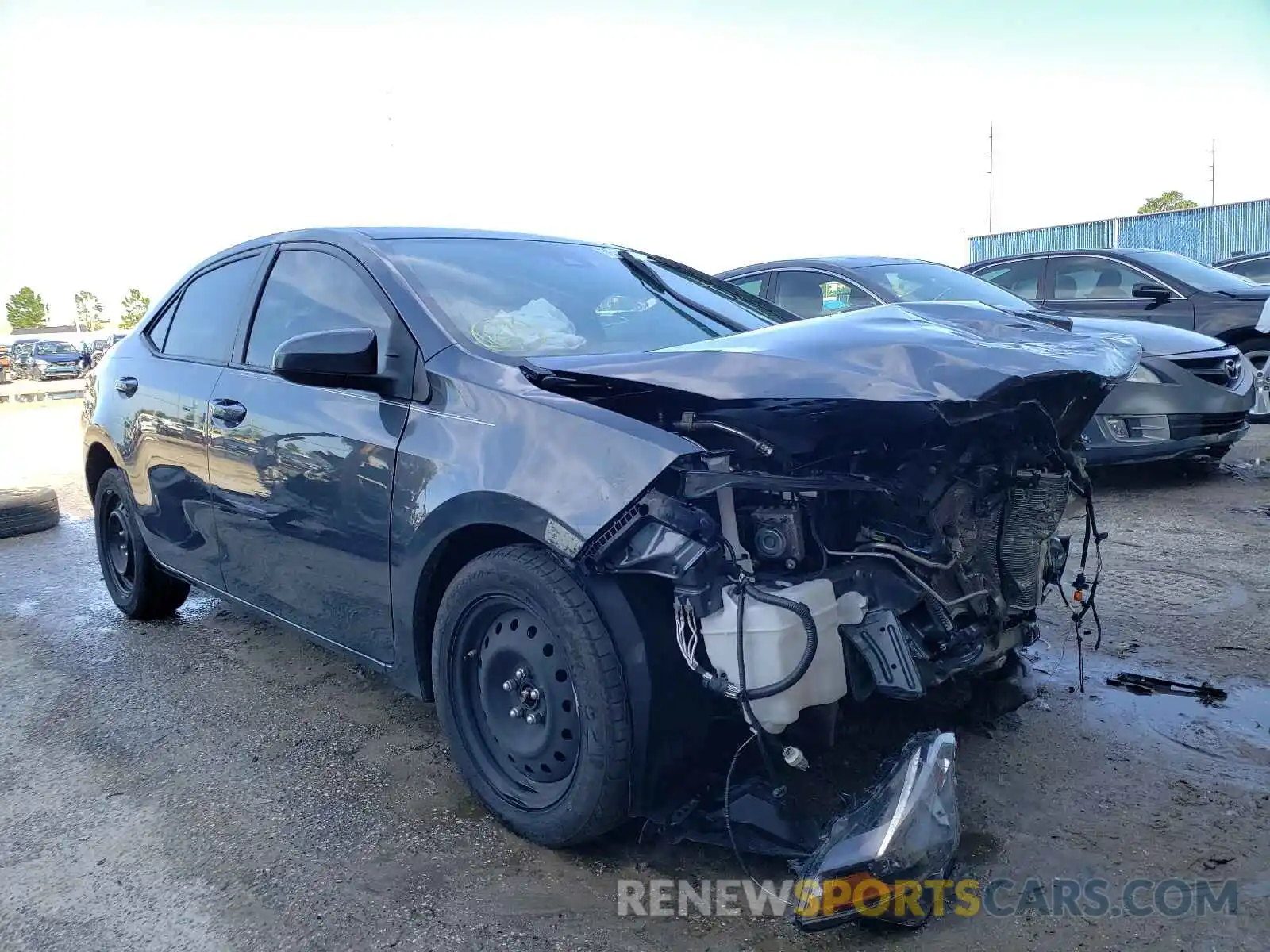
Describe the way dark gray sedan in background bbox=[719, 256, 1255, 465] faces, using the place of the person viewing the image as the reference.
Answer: facing the viewer and to the right of the viewer

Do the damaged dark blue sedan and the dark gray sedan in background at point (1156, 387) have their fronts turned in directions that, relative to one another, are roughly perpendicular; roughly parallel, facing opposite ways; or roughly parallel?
roughly parallel

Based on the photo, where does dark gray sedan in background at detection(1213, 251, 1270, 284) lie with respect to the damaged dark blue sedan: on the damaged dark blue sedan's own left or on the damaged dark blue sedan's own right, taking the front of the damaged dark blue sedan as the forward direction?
on the damaged dark blue sedan's own left

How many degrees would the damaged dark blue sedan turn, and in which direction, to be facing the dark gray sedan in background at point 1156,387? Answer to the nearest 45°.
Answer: approximately 90° to its left

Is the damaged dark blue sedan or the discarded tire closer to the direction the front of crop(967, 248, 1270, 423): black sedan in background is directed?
the damaged dark blue sedan

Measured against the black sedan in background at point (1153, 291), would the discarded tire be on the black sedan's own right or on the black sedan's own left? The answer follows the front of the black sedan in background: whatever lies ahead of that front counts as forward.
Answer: on the black sedan's own right

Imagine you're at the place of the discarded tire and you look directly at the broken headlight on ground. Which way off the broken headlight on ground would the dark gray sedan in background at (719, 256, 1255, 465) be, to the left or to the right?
left

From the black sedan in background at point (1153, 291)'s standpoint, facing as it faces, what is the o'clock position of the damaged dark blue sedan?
The damaged dark blue sedan is roughly at 2 o'clock from the black sedan in background.

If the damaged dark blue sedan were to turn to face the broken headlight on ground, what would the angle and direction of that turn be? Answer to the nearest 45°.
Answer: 0° — it already faces it

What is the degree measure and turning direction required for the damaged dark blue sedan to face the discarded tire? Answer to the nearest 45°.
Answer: approximately 180°

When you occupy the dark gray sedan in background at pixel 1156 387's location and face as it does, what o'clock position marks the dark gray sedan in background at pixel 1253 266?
the dark gray sedan in background at pixel 1253 266 is roughly at 8 o'clock from the dark gray sedan in background at pixel 1156 387.

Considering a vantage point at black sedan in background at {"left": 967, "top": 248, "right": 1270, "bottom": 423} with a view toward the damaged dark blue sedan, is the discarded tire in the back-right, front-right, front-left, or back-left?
front-right

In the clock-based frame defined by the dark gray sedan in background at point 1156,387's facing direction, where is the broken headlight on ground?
The broken headlight on ground is roughly at 2 o'clock from the dark gray sedan in background.

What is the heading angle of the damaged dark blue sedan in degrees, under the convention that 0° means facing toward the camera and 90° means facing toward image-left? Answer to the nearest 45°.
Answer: approximately 315°

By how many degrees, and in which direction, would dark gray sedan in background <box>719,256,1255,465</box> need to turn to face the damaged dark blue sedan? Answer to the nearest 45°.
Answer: approximately 45° to its right
